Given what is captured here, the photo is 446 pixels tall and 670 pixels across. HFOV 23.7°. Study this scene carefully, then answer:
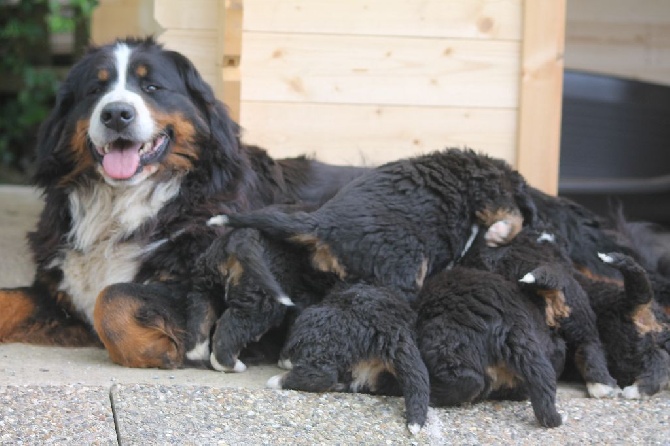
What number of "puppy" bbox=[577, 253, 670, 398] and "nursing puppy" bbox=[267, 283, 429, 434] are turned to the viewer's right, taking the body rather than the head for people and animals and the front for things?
0

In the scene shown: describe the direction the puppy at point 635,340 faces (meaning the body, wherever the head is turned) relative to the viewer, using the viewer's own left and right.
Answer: facing away from the viewer and to the left of the viewer

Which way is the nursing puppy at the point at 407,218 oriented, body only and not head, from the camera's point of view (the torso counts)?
to the viewer's right

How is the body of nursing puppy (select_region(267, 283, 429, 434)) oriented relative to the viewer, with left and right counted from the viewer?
facing away from the viewer and to the left of the viewer

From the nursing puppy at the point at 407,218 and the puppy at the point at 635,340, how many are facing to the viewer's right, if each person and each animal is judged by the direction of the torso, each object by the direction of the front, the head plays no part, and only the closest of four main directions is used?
1

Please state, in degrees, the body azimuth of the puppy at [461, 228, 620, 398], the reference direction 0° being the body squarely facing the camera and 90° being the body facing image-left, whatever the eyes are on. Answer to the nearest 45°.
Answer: approximately 135°

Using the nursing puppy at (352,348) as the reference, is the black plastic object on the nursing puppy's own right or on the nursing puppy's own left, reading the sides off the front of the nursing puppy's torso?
on the nursing puppy's own right

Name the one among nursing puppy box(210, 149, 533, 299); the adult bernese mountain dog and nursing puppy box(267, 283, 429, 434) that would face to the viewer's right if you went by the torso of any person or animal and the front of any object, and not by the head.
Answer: nursing puppy box(210, 149, 533, 299)

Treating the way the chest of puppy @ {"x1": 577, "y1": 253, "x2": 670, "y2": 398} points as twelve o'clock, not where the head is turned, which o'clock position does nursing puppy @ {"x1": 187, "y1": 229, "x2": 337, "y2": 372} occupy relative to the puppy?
The nursing puppy is roughly at 10 o'clock from the puppy.
